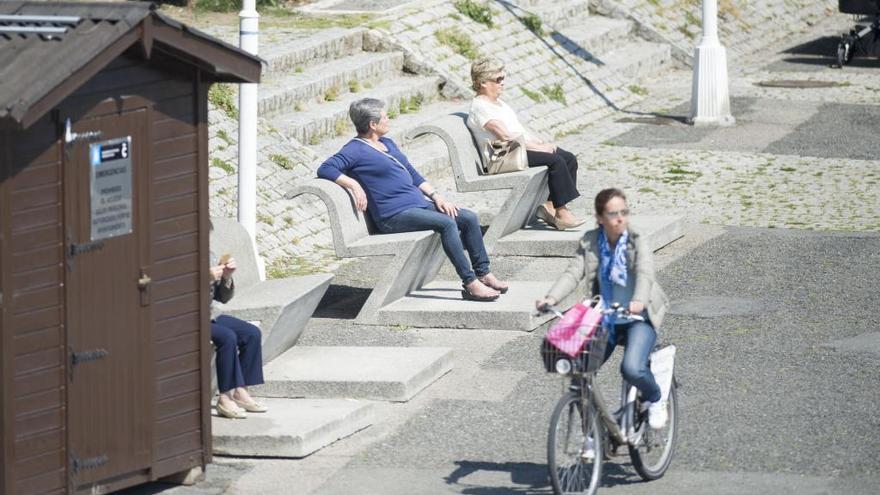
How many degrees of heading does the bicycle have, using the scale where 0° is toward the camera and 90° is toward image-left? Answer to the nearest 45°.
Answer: approximately 45°

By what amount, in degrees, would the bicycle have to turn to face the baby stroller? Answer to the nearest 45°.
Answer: approximately 135° to its right

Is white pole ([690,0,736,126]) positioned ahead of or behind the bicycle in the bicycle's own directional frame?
behind

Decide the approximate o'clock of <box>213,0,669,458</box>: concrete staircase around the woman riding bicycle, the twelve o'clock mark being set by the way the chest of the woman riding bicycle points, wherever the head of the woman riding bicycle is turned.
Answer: The concrete staircase is roughly at 4 o'clock from the woman riding bicycle.

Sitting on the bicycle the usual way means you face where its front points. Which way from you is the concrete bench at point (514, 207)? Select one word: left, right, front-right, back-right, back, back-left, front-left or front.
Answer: back-right

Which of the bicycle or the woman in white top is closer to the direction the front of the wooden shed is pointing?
the bicycle

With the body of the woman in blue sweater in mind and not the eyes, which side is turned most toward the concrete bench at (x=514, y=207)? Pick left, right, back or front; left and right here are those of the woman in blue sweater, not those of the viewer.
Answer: left

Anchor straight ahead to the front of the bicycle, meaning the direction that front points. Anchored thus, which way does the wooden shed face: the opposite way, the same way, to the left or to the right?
to the left

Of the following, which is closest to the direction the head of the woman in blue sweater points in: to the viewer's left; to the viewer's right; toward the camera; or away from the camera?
to the viewer's right

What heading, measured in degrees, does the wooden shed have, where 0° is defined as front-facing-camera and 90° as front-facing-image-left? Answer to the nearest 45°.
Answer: approximately 315°

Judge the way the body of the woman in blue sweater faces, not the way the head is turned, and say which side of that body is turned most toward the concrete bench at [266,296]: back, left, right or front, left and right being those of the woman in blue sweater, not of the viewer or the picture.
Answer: right

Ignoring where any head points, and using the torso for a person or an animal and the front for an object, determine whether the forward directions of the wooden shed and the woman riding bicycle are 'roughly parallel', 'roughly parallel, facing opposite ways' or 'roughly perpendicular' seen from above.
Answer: roughly perpendicular
